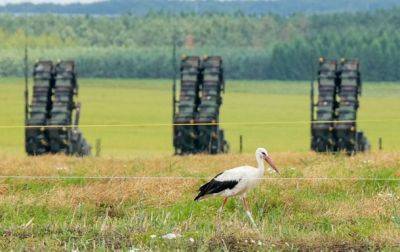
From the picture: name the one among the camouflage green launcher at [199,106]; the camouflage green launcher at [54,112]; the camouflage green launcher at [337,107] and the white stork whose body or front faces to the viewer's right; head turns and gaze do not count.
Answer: the white stork

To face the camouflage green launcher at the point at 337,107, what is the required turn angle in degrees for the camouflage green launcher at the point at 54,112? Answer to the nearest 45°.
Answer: approximately 90° to its right

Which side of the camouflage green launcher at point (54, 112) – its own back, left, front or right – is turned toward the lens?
back

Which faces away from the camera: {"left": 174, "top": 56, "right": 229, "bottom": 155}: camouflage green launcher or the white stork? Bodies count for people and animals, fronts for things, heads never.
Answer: the camouflage green launcher

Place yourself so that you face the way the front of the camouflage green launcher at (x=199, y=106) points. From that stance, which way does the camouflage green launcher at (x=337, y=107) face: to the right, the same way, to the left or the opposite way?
the same way

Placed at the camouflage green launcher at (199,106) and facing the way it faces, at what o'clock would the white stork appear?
The white stork is roughly at 6 o'clock from the camouflage green launcher.

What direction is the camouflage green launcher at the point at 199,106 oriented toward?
away from the camera

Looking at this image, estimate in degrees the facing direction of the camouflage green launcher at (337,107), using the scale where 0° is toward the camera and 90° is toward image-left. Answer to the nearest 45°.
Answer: approximately 180°

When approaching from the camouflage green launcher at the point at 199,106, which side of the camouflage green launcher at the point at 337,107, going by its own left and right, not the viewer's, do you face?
left

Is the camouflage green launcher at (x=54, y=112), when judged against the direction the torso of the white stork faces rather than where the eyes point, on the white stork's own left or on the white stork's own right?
on the white stork's own left

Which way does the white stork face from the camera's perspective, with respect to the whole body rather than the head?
to the viewer's right

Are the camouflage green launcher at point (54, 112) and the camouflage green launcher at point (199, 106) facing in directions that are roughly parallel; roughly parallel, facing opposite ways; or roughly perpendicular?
roughly parallel
